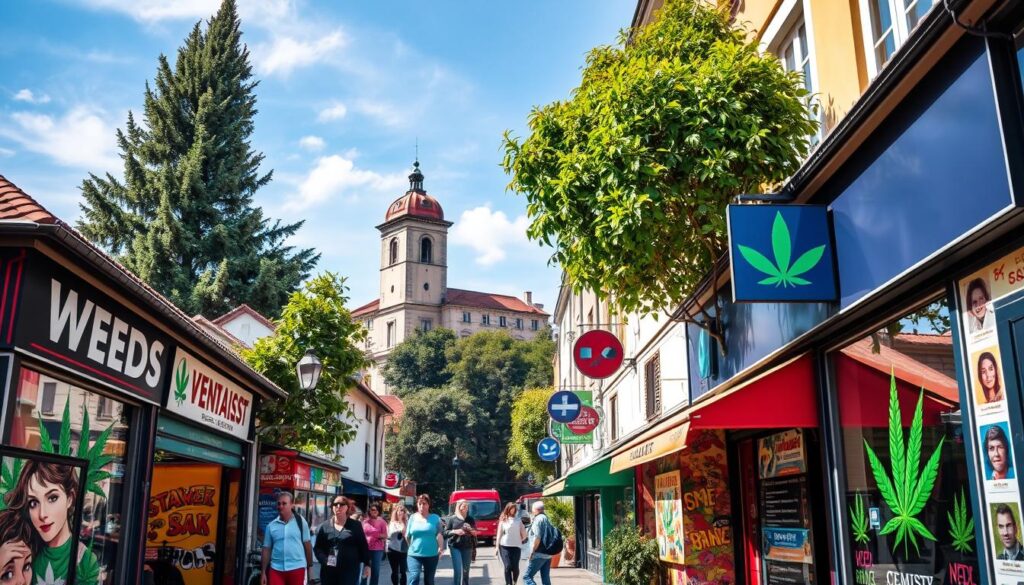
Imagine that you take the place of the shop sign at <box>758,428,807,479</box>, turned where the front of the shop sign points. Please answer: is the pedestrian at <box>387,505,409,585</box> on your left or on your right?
on your right

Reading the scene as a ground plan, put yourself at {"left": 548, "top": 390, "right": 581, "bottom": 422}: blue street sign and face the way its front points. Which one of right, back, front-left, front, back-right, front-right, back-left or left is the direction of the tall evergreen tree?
back-right

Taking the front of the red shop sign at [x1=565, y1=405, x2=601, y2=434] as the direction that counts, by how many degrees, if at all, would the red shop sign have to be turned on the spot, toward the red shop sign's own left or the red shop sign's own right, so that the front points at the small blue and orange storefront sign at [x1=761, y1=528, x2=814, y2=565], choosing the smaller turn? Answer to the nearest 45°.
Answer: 0° — it already faces it

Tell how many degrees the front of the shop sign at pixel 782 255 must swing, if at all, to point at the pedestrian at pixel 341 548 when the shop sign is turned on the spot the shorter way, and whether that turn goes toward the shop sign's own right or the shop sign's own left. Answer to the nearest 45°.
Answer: approximately 135° to the shop sign's own right

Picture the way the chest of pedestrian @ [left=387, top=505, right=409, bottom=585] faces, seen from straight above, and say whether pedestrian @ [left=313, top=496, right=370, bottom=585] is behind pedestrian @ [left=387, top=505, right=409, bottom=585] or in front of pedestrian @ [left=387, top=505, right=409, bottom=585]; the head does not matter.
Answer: in front

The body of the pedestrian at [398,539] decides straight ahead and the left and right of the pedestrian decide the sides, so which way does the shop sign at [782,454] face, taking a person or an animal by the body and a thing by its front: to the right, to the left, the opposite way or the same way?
to the right

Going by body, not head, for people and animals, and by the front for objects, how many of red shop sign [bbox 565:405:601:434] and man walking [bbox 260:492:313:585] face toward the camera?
2

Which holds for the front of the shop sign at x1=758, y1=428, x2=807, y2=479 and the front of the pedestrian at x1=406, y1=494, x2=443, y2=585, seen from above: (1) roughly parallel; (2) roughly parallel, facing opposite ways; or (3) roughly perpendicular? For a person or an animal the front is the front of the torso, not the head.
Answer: roughly perpendicular

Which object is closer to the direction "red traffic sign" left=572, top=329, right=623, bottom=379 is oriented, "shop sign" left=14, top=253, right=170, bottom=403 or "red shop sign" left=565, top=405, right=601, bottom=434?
the "shop sign" left=14, top=253, right=170, bottom=403

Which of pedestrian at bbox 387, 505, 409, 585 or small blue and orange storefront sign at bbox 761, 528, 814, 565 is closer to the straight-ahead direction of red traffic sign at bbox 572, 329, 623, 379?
the small blue and orange storefront sign

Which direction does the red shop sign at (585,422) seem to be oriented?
toward the camera

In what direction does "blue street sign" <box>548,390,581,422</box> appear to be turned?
toward the camera

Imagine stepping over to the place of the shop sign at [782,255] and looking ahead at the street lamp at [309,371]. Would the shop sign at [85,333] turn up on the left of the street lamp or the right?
left

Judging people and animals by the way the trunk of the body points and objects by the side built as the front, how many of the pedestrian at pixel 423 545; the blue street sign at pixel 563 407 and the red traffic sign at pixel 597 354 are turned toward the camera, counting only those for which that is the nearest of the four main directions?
3

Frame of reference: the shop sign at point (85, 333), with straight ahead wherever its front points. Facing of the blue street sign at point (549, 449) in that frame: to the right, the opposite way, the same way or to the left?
to the right

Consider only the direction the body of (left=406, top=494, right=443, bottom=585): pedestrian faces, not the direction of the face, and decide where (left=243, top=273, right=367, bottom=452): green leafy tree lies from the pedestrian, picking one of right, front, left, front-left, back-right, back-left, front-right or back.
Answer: back-right
